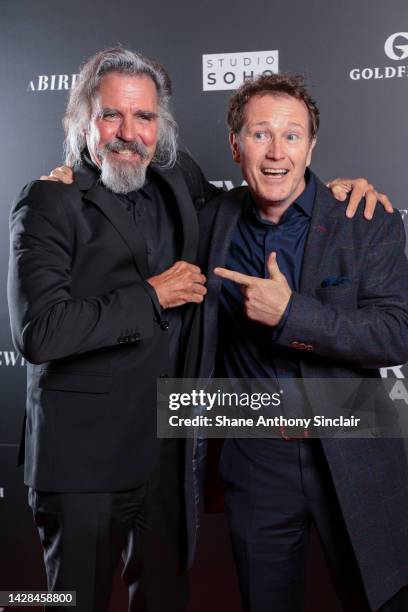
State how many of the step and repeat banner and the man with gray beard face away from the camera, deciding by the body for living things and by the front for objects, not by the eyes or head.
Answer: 0

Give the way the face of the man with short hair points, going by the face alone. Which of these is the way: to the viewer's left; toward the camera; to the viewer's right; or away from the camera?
toward the camera

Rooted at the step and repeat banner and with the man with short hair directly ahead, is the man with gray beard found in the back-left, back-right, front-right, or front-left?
front-right

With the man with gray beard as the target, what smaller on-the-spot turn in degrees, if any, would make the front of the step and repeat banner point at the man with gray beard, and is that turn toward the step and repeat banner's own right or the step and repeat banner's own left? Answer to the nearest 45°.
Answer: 0° — it already faces them

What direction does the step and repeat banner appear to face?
toward the camera

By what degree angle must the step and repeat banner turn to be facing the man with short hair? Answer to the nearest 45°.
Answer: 0° — it already faces them

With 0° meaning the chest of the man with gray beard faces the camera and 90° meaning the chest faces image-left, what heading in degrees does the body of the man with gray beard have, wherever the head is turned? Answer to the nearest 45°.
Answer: approximately 315°

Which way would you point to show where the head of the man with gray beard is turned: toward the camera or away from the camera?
toward the camera
